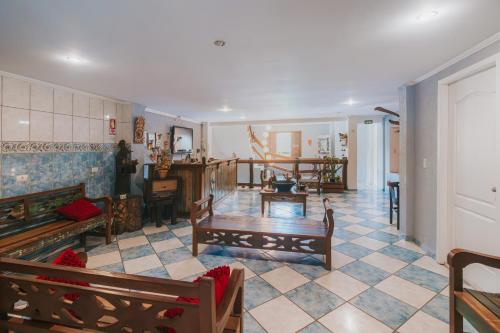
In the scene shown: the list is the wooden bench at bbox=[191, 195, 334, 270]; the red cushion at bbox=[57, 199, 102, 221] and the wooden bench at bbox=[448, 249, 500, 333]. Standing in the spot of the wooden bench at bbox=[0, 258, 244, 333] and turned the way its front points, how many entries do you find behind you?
0

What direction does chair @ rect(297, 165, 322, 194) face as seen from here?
toward the camera

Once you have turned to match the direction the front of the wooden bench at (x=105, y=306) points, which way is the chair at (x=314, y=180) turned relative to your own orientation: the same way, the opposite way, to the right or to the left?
to the left

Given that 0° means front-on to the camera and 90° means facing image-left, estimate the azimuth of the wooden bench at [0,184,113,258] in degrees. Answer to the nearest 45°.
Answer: approximately 315°

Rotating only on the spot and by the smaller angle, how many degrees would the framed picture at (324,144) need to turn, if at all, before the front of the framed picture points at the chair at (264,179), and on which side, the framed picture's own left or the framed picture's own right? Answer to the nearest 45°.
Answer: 0° — it already faces it

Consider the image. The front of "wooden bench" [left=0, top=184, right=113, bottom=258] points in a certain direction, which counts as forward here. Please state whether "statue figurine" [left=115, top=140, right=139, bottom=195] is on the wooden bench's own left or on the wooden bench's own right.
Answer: on the wooden bench's own left

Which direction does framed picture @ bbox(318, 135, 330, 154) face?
toward the camera

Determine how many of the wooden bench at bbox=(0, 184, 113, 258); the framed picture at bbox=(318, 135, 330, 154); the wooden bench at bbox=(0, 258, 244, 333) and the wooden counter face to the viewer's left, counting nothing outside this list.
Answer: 0

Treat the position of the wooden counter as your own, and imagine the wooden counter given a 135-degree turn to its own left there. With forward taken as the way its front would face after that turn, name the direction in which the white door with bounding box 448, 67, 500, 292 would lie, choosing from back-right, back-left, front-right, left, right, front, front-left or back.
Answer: back-right

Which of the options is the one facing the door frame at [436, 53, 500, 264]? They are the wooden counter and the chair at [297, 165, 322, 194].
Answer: the wooden counter

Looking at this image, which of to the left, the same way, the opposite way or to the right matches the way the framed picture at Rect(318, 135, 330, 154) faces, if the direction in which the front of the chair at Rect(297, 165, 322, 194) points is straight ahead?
to the left

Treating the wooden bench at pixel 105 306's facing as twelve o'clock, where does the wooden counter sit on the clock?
The wooden counter is roughly at 11 o'clock from the wooden bench.

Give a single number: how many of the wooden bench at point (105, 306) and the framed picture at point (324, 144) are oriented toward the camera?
1

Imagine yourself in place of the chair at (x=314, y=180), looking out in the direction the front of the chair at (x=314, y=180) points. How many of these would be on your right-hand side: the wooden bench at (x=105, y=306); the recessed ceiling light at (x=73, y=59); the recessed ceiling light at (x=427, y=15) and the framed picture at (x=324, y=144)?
1

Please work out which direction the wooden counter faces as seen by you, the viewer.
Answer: facing the viewer and to the right of the viewer

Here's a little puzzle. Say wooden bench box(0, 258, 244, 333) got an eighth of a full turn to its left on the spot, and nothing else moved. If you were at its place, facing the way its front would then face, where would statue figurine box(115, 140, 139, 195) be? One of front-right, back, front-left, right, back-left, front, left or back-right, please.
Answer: front

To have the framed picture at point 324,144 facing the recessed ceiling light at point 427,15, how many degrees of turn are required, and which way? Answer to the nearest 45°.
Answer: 0° — it already faces it
